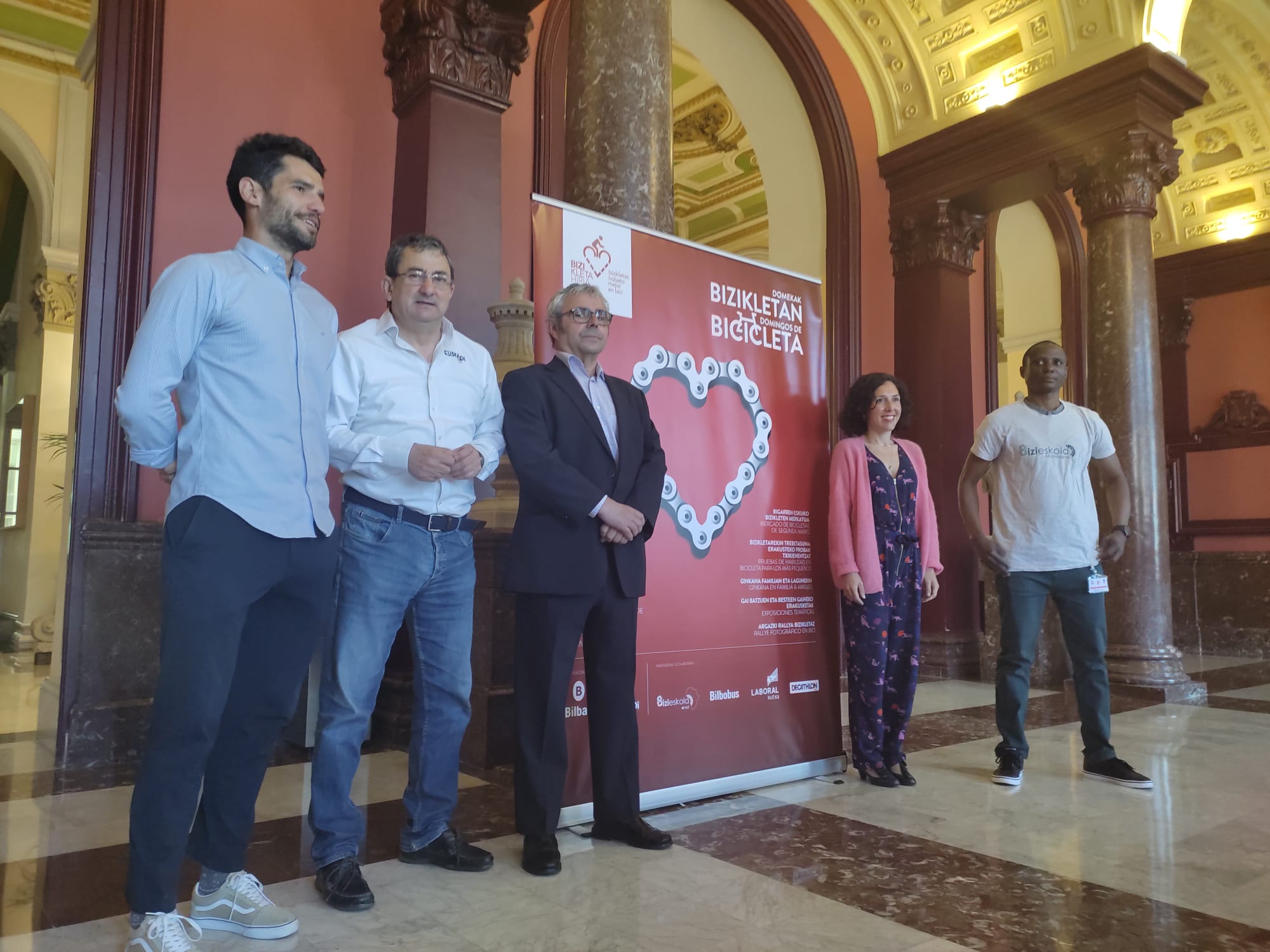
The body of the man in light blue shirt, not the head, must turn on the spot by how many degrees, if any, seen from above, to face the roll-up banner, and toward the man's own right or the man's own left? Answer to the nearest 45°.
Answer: approximately 90° to the man's own left

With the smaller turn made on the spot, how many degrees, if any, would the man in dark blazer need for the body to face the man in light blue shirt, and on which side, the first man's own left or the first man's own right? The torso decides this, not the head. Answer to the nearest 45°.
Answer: approximately 90° to the first man's own right

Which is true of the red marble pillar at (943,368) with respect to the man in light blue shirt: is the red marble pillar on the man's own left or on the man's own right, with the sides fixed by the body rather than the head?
on the man's own left

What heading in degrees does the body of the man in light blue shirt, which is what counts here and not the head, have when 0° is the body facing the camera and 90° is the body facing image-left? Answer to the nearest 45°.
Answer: approximately 315°

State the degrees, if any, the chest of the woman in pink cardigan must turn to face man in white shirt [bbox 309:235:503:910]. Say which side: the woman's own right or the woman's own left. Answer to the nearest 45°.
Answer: approximately 90° to the woman's own right

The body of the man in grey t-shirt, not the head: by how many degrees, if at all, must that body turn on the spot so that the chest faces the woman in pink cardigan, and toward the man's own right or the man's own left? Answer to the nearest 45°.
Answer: approximately 45° to the man's own right

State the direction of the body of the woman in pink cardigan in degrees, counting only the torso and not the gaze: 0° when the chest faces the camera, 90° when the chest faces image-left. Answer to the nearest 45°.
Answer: approximately 315°
